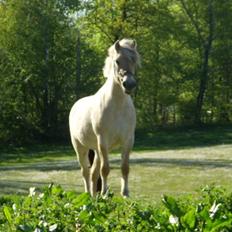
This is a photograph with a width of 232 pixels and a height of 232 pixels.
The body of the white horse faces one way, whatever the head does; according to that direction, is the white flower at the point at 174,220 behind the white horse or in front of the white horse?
in front

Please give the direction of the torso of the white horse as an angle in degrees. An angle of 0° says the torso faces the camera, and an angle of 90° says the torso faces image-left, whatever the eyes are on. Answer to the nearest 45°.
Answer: approximately 315°
